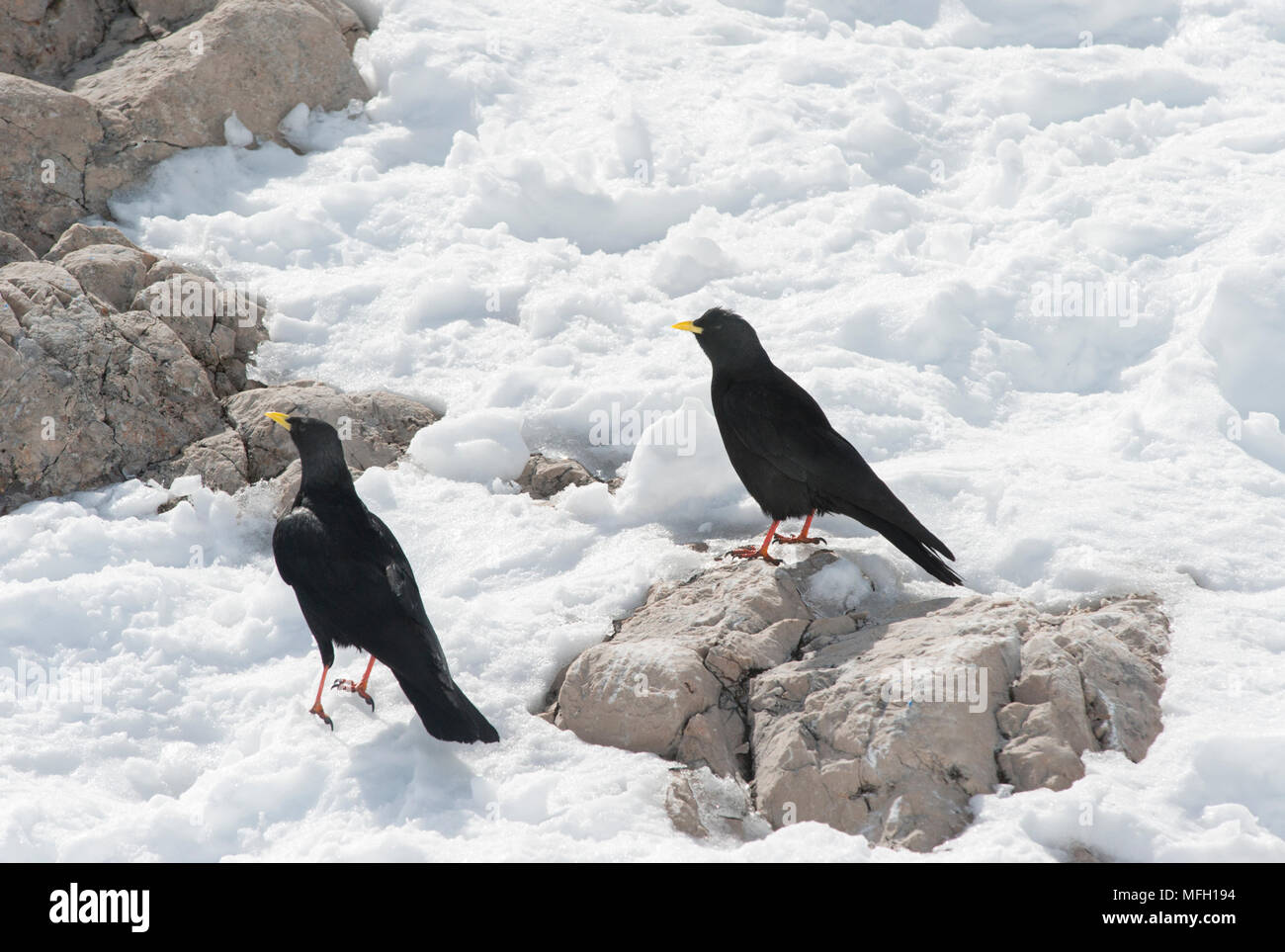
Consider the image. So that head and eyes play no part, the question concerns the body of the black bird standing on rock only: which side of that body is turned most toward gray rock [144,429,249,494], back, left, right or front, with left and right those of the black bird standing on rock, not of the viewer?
front

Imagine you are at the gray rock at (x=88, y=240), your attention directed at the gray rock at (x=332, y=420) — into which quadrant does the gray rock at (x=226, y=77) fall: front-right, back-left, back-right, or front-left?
back-left

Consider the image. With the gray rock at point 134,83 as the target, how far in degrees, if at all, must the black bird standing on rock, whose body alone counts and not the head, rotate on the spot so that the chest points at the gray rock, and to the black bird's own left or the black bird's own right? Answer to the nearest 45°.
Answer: approximately 45° to the black bird's own right

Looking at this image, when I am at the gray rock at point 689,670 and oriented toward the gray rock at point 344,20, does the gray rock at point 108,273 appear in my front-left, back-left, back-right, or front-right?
front-left

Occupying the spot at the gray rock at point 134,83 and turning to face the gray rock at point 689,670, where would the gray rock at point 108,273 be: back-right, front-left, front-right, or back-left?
front-right

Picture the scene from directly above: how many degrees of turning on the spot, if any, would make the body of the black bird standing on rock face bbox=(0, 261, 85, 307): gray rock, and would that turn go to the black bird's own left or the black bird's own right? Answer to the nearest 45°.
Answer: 0° — it already faces it

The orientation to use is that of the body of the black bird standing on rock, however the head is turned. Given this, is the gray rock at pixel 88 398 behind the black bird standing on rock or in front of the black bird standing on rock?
in front

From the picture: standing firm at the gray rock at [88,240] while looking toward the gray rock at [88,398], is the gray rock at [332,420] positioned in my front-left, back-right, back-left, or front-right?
front-left

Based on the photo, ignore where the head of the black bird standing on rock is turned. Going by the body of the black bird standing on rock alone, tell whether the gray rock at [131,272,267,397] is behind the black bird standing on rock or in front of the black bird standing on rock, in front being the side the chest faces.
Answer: in front

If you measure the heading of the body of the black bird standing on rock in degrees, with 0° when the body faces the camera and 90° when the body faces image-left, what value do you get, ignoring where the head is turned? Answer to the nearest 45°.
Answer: approximately 90°
